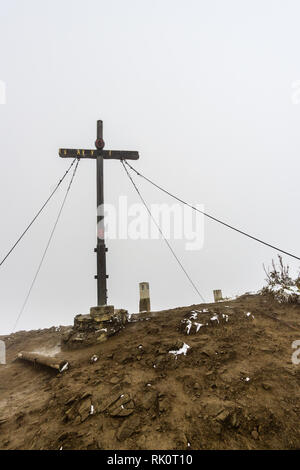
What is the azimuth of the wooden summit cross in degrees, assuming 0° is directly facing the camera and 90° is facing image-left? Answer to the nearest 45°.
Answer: approximately 0°
